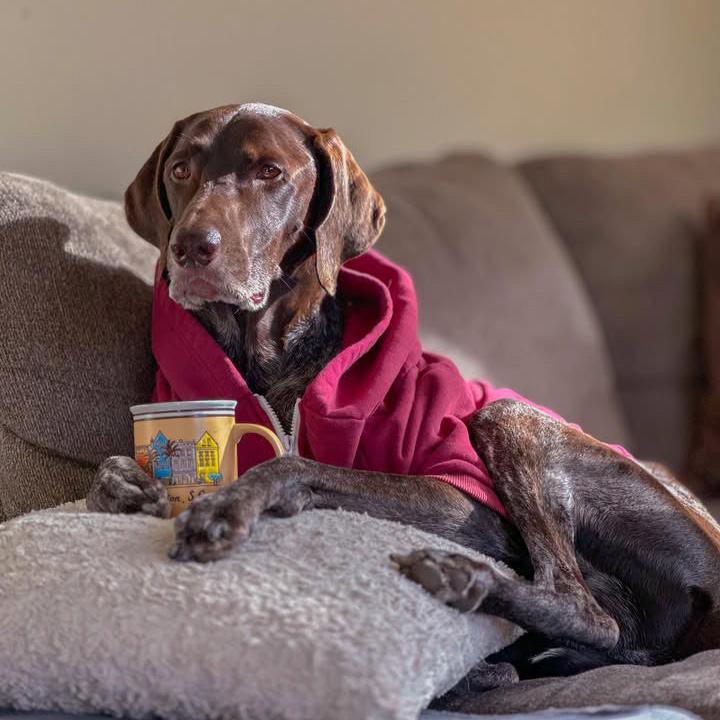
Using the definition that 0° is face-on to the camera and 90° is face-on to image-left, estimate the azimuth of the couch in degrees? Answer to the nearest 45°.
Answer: approximately 0°
